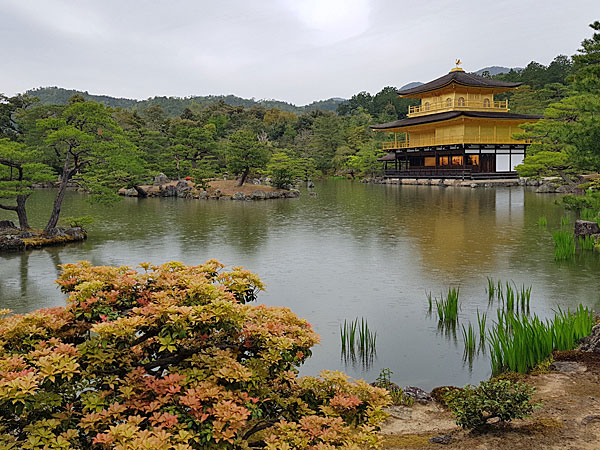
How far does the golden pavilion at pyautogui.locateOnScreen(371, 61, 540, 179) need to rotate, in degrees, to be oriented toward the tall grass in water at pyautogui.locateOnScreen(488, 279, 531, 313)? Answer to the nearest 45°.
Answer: approximately 45° to its left

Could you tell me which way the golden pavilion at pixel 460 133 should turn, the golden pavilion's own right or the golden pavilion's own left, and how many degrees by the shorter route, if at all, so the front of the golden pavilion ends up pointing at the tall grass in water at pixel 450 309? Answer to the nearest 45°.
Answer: approximately 45° to the golden pavilion's own left

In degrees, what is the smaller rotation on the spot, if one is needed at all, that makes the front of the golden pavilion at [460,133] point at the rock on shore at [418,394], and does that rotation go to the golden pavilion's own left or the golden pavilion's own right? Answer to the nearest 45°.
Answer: approximately 45° to the golden pavilion's own left

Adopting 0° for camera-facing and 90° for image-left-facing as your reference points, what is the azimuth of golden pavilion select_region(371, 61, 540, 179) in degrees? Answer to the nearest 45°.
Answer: approximately 45°

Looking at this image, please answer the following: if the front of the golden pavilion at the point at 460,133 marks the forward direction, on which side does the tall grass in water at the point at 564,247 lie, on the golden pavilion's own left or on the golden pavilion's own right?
on the golden pavilion's own left
